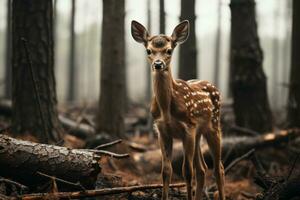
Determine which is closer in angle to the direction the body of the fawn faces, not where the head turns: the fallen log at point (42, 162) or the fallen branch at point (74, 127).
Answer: the fallen log

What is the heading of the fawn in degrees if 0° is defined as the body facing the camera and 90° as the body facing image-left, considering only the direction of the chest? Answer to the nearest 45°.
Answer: approximately 45°

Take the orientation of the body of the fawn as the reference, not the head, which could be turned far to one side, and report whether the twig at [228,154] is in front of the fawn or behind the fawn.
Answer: behind

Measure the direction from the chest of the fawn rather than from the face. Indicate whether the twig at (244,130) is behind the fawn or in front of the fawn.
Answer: behind

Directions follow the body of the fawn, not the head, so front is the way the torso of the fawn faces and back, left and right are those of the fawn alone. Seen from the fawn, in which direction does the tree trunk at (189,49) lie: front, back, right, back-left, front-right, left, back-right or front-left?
back-right

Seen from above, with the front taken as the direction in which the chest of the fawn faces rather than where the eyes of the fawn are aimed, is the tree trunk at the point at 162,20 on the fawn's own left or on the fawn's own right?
on the fawn's own right

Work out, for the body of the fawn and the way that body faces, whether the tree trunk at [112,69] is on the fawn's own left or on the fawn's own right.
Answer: on the fawn's own right

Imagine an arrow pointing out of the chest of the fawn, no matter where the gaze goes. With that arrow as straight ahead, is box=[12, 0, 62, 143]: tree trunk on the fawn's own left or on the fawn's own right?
on the fawn's own right

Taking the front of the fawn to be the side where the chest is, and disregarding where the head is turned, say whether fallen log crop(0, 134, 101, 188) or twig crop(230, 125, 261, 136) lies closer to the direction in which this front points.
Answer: the fallen log
